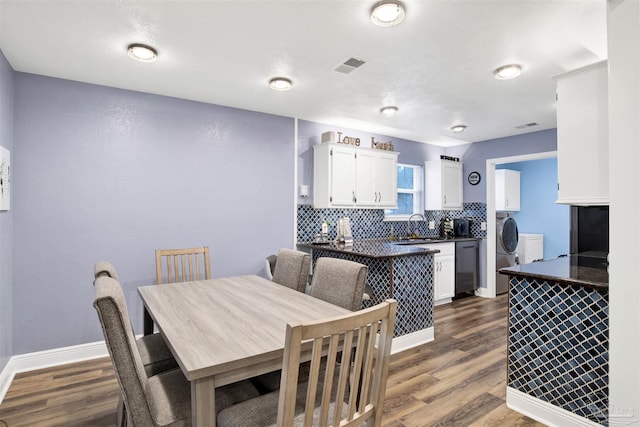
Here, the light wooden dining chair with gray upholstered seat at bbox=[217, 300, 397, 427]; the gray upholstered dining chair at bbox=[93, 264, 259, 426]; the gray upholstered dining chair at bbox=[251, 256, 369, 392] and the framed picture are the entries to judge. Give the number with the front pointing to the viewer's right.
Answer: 2

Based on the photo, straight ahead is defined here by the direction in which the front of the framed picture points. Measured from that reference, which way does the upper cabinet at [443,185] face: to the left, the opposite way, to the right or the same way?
to the right

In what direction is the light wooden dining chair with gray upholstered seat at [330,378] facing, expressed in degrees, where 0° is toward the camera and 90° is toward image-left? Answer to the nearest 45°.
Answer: approximately 135°

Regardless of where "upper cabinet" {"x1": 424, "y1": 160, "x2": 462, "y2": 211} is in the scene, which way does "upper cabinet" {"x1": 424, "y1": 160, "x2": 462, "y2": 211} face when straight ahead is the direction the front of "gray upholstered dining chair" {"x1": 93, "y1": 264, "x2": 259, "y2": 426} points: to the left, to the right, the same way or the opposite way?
to the right

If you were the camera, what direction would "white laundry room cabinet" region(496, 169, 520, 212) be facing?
facing the viewer and to the right of the viewer

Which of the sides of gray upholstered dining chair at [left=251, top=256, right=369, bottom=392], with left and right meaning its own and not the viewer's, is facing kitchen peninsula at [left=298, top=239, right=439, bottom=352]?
back

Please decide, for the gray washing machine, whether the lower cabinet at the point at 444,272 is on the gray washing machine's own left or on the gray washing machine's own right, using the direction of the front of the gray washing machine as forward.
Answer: on the gray washing machine's own right

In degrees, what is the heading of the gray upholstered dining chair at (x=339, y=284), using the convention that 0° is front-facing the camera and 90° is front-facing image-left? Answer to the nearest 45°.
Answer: approximately 45°

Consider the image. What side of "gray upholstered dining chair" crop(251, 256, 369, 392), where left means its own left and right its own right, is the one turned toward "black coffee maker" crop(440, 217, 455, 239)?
back

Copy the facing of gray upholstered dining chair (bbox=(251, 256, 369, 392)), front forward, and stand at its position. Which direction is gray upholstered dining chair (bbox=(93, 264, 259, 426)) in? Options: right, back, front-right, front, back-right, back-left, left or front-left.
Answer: front

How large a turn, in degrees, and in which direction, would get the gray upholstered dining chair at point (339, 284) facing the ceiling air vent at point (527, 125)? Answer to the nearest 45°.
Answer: approximately 180°

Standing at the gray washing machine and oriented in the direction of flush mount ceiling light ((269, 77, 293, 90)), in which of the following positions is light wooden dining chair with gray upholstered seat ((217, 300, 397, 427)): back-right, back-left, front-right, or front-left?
front-left
